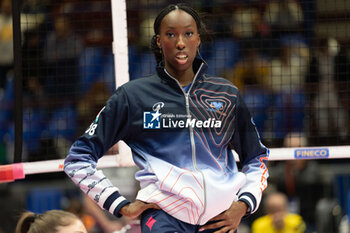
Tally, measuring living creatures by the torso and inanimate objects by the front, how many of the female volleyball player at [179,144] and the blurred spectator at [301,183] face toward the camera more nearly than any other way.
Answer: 2

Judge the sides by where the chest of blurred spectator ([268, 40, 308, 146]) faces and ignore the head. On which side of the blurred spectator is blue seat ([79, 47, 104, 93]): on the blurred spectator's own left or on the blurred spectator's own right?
on the blurred spectator's own right

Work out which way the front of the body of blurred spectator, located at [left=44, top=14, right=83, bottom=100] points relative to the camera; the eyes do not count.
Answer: toward the camera

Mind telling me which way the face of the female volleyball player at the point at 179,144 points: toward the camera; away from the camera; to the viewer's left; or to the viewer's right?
toward the camera

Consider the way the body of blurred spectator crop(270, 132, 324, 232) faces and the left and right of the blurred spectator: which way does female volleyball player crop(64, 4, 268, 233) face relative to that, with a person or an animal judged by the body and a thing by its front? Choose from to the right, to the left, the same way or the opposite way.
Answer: the same way

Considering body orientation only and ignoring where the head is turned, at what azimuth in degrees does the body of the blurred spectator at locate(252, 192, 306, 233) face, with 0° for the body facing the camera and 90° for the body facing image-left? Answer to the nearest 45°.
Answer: approximately 0°

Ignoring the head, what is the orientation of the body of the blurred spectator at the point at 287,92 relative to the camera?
toward the camera
